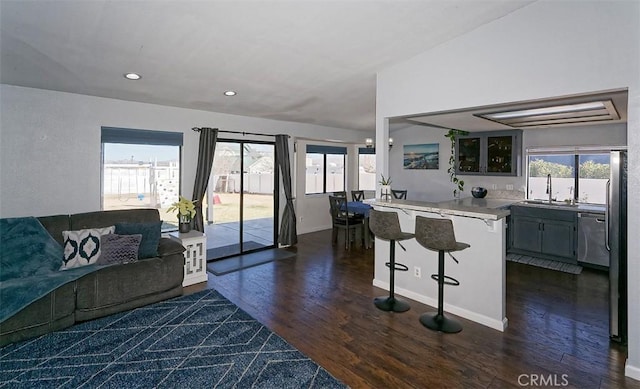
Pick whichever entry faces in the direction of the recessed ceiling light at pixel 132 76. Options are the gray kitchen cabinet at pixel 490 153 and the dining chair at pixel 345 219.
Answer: the gray kitchen cabinet

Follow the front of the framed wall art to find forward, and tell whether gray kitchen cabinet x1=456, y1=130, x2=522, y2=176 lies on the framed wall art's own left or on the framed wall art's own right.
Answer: on the framed wall art's own left

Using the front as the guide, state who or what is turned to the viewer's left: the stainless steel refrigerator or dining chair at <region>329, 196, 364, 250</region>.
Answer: the stainless steel refrigerator

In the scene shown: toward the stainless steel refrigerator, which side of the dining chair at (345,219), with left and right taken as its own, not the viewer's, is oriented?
right

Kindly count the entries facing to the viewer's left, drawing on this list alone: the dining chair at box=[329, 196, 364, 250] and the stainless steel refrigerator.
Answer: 1

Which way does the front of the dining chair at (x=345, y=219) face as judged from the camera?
facing away from the viewer and to the right of the viewer

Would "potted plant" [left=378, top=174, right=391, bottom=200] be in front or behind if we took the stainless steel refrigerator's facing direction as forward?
in front

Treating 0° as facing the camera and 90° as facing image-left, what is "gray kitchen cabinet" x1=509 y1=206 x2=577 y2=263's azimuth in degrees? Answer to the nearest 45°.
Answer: approximately 45°

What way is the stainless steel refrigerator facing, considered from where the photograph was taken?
facing to the left of the viewer

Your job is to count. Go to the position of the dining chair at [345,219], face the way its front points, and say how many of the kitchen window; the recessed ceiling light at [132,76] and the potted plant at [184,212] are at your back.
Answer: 2

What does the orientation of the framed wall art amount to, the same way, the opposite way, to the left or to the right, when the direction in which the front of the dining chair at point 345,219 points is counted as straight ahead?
the opposite way

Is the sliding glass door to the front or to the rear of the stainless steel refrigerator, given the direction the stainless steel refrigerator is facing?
to the front
